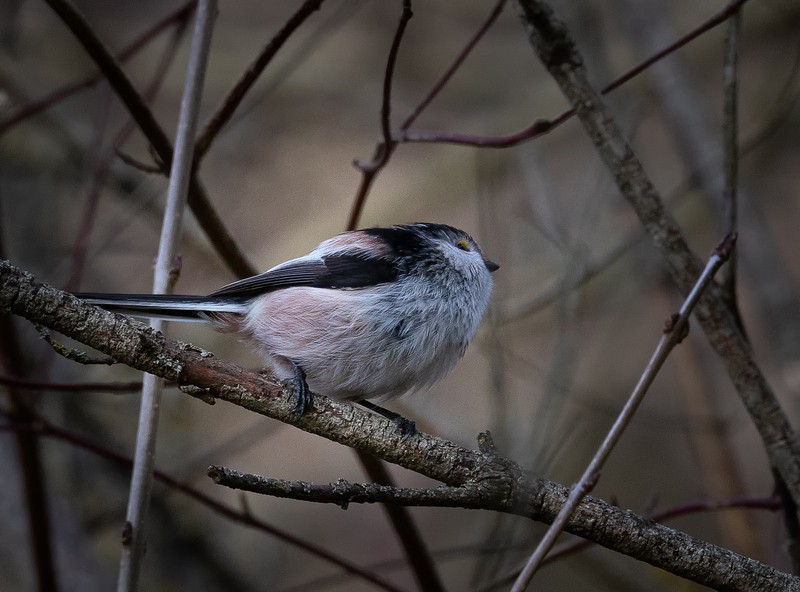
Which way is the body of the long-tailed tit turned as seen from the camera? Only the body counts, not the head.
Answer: to the viewer's right
